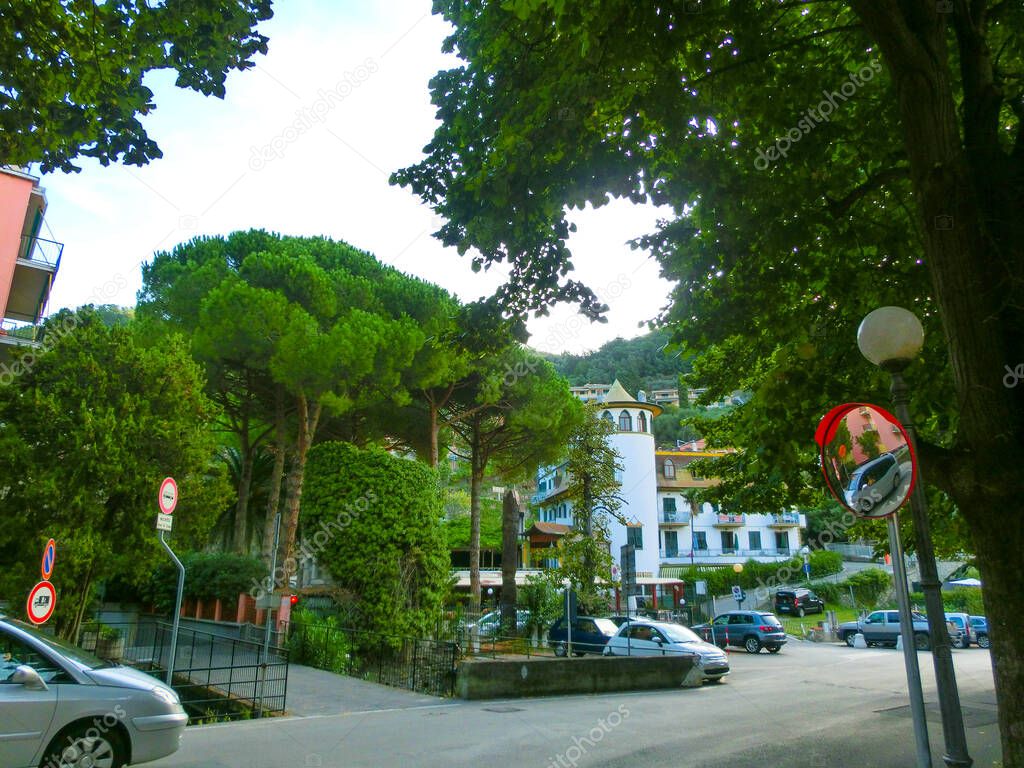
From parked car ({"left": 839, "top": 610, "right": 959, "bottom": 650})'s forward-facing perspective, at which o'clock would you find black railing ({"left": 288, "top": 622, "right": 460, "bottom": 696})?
The black railing is roughly at 10 o'clock from the parked car.

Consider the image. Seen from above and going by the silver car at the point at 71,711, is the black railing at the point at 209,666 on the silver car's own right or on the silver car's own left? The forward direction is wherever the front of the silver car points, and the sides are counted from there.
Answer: on the silver car's own left

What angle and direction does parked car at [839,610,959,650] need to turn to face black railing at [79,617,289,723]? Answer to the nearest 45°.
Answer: approximately 45° to its left

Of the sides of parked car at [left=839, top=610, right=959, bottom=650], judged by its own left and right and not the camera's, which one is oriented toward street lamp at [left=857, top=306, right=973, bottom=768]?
left

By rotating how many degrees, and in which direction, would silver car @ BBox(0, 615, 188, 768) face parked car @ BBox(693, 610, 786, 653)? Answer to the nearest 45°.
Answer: approximately 45° to its left

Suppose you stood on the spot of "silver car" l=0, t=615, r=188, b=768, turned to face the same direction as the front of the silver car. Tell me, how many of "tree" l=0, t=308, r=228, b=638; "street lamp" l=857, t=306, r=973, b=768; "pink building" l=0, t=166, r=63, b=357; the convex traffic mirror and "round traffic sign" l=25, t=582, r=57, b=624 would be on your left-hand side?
3

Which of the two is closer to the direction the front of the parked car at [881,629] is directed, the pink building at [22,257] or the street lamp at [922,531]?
the pink building

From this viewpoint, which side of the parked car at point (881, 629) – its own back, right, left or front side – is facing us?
left

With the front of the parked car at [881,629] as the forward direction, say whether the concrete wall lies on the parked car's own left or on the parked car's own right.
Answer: on the parked car's own left

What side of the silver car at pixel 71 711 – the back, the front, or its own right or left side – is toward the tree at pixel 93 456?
left

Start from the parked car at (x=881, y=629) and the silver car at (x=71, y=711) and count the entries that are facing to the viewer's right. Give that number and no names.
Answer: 1

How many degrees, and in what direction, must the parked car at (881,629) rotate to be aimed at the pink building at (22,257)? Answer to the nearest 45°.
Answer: approximately 45° to its left

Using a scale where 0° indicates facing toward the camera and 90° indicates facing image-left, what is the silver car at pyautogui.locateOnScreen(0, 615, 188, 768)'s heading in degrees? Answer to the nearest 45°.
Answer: approximately 270°
